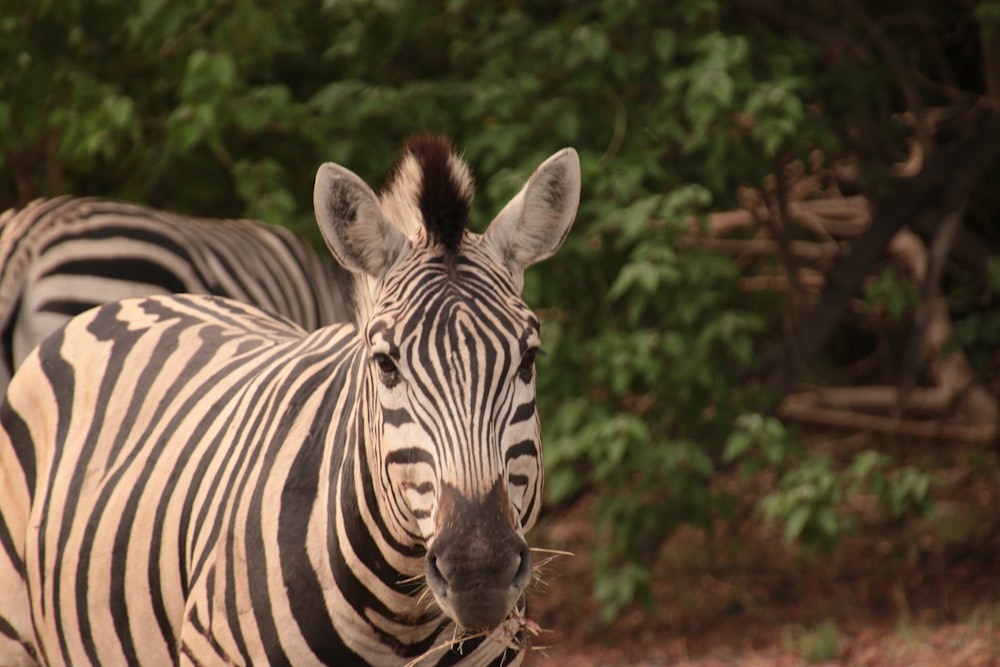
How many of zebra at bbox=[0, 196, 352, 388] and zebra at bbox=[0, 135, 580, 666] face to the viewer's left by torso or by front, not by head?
0

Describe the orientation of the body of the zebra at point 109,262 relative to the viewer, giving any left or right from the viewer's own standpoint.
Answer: facing away from the viewer and to the right of the viewer

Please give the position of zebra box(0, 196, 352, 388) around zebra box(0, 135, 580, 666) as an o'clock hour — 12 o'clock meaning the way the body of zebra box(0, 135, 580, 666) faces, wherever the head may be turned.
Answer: zebra box(0, 196, 352, 388) is roughly at 7 o'clock from zebra box(0, 135, 580, 666).

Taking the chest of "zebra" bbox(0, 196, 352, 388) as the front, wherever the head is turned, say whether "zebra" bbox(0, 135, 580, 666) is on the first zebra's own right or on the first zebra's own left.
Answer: on the first zebra's own right

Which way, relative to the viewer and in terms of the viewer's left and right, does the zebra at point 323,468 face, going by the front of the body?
facing the viewer and to the right of the viewer
